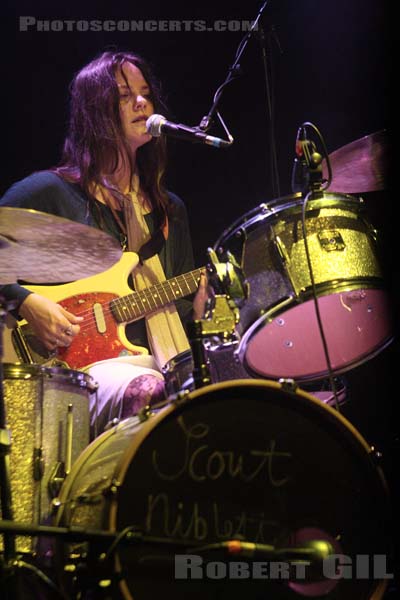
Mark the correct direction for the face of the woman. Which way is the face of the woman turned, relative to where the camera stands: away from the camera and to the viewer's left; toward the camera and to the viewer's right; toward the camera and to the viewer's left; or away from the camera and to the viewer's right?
toward the camera and to the viewer's right

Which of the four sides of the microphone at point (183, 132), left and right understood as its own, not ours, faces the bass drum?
left

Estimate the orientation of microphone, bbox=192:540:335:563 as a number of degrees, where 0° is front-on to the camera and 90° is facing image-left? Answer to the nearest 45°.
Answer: approximately 270°

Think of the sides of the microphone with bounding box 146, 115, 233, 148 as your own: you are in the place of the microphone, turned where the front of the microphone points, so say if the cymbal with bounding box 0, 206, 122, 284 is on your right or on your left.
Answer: on your left

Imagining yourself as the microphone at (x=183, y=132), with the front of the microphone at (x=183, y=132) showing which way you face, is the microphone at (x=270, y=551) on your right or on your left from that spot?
on your left

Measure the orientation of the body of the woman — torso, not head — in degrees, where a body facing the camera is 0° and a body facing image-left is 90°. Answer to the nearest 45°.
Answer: approximately 315°

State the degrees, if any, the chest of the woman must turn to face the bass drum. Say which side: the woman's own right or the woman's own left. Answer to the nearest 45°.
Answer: approximately 45° to the woman's own right

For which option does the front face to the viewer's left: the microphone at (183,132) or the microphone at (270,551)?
the microphone at (183,132)

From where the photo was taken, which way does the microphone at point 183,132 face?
to the viewer's left

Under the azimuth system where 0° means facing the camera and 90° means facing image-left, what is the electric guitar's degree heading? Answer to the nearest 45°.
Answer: approximately 0°

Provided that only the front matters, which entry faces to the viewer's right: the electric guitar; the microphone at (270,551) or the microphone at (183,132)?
the microphone at (270,551)
